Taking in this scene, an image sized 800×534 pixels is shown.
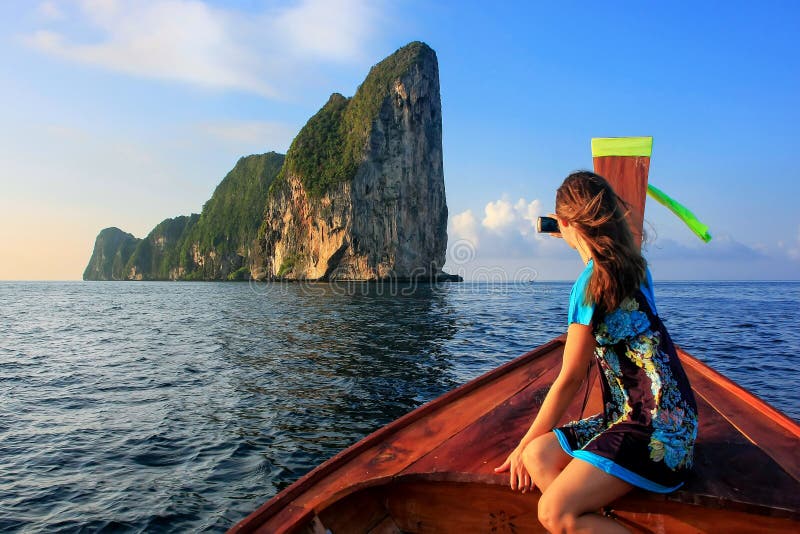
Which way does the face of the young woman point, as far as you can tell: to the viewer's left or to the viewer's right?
to the viewer's left

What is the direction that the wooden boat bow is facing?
away from the camera
